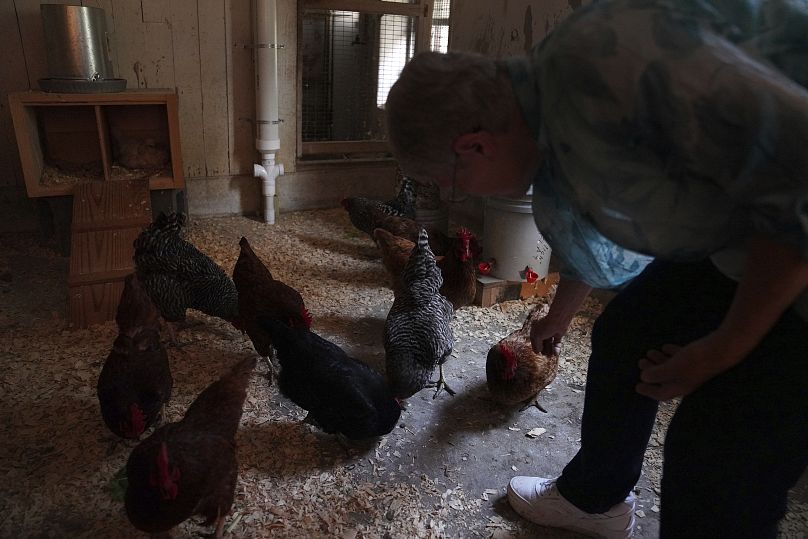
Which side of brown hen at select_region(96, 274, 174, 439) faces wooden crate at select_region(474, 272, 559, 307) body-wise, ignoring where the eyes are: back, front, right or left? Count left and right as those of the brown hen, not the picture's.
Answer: left

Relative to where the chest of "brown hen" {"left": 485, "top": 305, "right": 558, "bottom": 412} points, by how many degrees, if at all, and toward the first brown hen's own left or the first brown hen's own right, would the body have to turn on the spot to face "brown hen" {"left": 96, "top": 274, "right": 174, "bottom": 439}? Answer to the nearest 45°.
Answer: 0° — it already faces it

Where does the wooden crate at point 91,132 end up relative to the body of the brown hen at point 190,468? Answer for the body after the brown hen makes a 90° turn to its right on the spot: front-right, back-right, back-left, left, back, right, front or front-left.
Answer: front-right

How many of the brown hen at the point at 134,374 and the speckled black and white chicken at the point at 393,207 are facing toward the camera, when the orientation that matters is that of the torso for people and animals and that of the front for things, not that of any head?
1

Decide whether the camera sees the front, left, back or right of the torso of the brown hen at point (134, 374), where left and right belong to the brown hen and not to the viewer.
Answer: front

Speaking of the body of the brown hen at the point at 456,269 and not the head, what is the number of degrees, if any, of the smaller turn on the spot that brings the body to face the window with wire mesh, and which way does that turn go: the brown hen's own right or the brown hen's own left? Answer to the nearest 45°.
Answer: approximately 135° to the brown hen's own left

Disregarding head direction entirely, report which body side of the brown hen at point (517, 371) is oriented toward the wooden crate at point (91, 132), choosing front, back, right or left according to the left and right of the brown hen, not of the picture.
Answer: right

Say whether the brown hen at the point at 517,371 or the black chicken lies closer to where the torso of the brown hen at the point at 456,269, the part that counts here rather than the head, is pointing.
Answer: the brown hen

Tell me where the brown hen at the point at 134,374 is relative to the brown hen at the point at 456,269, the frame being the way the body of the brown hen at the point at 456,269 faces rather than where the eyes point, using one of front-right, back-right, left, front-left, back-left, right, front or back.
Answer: right

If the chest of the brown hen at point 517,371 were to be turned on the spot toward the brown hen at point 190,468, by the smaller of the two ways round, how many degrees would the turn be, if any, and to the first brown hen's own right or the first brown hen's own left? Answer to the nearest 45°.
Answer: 0° — it already faces it

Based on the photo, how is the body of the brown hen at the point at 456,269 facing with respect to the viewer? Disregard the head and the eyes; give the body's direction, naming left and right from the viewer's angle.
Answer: facing the viewer and to the right of the viewer

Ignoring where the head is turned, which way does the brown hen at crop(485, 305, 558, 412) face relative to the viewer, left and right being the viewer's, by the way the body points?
facing the viewer and to the left of the viewer
